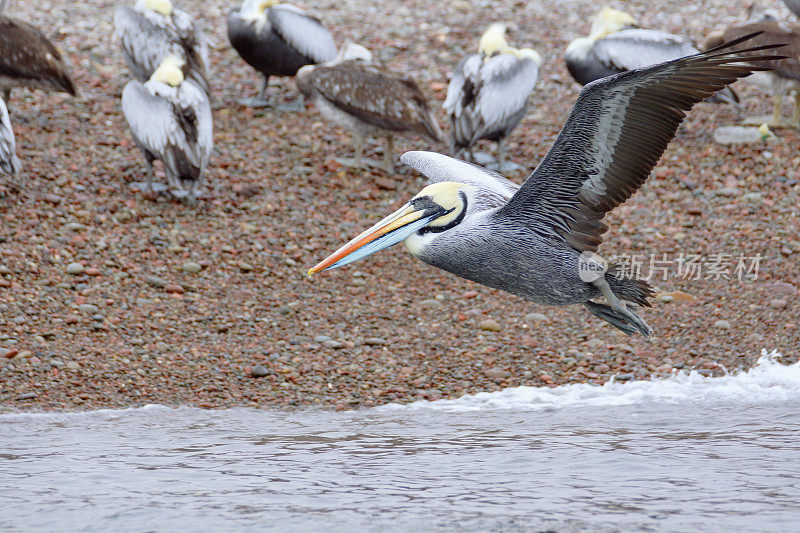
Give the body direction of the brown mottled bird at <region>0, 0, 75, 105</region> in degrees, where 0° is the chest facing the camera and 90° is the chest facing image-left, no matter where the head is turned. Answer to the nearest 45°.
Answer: approximately 90°

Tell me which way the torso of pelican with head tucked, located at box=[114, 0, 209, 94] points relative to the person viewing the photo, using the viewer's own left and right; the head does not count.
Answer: facing away from the viewer and to the left of the viewer

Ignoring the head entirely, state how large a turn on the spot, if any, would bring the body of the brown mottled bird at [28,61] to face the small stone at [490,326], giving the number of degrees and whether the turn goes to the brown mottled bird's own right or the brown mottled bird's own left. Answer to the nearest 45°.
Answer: approximately 135° to the brown mottled bird's own left

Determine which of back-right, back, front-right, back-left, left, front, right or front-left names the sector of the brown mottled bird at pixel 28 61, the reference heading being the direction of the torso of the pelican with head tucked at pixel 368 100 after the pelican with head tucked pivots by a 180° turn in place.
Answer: back

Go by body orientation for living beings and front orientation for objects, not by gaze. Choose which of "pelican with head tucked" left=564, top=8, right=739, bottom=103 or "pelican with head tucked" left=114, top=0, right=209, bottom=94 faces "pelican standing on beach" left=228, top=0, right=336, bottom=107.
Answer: "pelican with head tucked" left=564, top=8, right=739, bottom=103

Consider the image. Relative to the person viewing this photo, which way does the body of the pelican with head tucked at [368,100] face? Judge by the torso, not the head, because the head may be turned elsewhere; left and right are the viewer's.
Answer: facing to the left of the viewer

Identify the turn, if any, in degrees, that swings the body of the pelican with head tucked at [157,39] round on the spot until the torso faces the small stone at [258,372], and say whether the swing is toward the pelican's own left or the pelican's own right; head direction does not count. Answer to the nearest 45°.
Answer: approximately 135° to the pelican's own left

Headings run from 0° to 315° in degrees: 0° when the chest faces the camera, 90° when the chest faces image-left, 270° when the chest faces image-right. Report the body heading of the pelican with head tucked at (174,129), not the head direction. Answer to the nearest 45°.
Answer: approximately 135°

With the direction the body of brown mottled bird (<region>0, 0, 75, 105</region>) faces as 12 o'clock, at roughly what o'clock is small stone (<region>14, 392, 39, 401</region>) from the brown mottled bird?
The small stone is roughly at 9 o'clock from the brown mottled bird.

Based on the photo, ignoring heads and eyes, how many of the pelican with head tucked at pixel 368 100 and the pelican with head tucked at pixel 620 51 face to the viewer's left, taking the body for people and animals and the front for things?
2

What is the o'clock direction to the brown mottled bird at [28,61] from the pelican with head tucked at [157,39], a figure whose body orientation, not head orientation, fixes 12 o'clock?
The brown mottled bird is roughly at 10 o'clock from the pelican with head tucked.

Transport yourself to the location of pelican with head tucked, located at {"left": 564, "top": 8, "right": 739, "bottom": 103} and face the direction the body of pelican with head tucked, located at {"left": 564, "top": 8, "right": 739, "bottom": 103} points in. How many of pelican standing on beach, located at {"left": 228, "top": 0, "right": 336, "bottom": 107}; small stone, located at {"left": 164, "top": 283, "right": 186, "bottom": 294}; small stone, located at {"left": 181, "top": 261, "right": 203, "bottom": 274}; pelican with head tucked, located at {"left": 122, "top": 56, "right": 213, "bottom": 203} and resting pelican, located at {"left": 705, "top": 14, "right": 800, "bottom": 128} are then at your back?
1

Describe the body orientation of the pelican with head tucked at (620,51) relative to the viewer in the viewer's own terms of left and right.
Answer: facing to the left of the viewer

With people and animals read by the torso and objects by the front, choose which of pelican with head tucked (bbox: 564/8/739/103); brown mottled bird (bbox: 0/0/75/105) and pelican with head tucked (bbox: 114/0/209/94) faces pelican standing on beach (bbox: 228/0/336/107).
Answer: pelican with head tucked (bbox: 564/8/739/103)

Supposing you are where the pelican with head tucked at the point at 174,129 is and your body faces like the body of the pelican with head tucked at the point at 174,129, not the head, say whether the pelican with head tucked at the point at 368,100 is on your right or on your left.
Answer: on your right

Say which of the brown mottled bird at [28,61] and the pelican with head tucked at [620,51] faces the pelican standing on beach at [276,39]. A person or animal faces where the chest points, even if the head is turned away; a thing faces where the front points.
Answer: the pelican with head tucked
